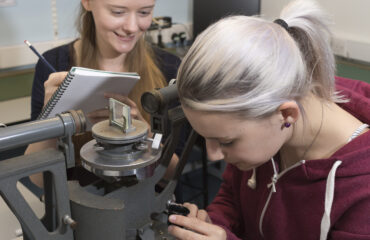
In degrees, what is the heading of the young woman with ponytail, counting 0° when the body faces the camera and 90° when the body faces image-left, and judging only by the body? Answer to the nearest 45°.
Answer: approximately 45°
